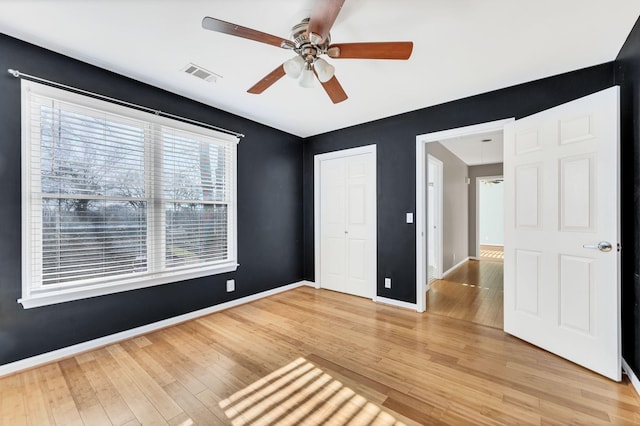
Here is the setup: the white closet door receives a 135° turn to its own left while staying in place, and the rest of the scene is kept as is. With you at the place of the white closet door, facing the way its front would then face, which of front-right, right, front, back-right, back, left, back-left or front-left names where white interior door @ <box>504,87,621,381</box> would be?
front-right

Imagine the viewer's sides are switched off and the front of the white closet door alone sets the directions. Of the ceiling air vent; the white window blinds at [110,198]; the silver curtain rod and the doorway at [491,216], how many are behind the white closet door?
1

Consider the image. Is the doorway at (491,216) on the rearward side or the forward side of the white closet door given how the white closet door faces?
on the rearward side

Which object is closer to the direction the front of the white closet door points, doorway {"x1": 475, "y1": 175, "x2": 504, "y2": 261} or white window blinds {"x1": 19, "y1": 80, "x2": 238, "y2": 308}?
the white window blinds

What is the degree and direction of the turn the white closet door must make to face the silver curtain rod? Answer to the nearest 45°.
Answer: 0° — it already faces it

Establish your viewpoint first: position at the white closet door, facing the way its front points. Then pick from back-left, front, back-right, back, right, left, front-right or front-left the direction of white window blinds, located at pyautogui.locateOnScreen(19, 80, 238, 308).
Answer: front

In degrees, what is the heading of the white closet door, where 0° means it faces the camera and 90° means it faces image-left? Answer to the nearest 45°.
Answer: approximately 45°

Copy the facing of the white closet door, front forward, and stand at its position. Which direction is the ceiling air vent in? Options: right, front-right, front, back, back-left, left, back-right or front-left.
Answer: front
